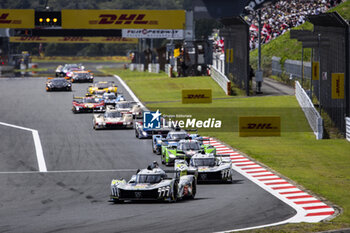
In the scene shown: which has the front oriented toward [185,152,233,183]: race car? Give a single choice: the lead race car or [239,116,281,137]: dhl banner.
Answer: the dhl banner

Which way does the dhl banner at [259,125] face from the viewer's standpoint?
toward the camera

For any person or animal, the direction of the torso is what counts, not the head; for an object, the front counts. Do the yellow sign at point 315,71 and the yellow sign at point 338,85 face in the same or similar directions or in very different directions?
same or similar directions

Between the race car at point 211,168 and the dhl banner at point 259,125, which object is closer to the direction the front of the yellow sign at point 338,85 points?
the race car

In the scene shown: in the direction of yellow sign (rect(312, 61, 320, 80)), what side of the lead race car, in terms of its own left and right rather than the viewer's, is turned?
back

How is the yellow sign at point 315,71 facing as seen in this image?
toward the camera

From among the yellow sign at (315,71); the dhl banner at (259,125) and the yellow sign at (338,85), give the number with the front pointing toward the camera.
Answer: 3

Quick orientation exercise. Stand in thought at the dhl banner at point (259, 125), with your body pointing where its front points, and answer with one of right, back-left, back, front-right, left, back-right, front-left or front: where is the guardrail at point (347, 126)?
left

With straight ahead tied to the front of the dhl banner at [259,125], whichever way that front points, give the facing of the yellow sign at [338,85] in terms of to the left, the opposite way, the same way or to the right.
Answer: the same way

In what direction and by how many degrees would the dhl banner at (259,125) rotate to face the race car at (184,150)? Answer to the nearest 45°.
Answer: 0° — it already faces it

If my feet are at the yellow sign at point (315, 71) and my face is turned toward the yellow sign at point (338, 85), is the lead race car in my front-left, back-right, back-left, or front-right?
front-right

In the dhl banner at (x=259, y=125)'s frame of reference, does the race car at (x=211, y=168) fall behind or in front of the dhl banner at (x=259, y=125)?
in front

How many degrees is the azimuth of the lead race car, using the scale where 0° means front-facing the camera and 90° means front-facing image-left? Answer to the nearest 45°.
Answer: approximately 45°

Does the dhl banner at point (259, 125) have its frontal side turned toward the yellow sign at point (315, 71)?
no

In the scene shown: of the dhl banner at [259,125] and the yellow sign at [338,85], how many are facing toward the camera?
2

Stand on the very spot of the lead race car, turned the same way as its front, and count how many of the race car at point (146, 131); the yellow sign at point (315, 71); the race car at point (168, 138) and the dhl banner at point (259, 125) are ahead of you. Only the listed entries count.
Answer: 0

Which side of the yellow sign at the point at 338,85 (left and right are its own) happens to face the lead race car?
front

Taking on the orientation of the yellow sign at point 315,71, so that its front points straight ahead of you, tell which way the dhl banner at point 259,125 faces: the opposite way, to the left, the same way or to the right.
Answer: the same way

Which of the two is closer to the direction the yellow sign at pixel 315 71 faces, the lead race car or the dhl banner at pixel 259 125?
the lead race car

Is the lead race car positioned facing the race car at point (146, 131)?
no
